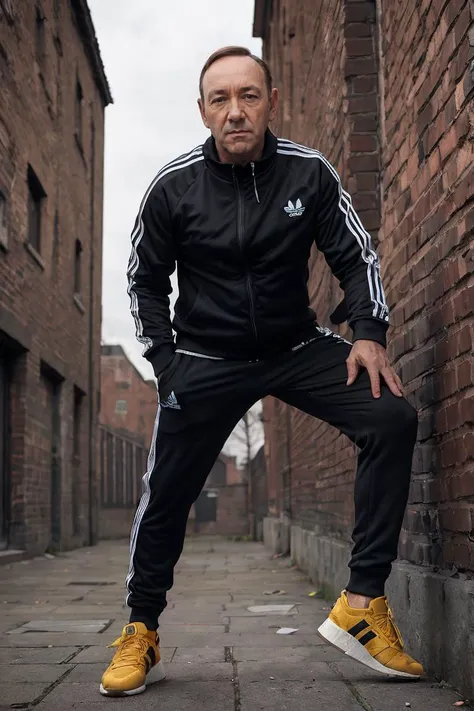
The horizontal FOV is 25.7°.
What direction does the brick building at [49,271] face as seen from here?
to the viewer's right

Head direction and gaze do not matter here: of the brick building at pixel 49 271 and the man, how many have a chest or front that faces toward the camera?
1

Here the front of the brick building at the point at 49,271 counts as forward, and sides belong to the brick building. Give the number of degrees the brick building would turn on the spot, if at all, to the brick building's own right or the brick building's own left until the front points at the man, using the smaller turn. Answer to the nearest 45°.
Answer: approximately 90° to the brick building's own right

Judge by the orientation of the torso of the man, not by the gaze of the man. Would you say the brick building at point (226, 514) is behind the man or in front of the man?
behind

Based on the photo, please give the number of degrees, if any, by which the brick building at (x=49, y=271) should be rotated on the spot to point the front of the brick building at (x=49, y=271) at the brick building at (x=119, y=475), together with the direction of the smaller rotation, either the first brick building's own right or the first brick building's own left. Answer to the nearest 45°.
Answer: approximately 90° to the first brick building's own left

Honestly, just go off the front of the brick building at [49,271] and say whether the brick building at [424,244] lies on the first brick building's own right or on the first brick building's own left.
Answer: on the first brick building's own right

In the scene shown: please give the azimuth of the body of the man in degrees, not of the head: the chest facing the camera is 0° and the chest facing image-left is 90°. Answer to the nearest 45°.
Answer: approximately 0°

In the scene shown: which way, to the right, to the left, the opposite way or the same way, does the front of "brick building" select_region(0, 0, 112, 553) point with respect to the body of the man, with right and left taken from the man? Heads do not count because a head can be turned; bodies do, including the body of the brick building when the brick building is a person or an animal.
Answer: to the left
